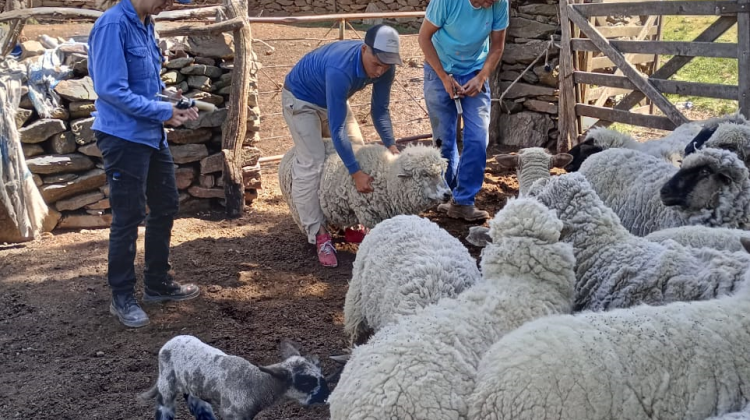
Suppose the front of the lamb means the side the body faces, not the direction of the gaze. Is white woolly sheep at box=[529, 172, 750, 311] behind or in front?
in front

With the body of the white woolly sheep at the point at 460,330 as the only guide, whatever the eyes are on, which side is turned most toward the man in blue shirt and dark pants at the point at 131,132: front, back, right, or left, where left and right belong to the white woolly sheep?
left

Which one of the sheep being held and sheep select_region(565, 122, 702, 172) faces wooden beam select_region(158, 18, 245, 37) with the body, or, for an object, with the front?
the sheep

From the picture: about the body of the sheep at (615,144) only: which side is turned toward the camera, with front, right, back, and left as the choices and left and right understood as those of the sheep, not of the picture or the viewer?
left

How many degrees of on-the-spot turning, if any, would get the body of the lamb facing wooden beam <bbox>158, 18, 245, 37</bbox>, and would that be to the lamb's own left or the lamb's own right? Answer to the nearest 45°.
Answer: approximately 90° to the lamb's own left

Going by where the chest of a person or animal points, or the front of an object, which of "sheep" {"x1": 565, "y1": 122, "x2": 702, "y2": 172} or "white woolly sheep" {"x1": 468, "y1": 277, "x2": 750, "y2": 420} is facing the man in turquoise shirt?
the sheep

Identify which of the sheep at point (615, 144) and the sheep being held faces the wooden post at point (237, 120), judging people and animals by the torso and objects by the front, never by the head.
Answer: the sheep

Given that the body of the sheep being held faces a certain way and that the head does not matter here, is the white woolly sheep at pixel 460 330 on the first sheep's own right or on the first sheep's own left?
on the first sheep's own right

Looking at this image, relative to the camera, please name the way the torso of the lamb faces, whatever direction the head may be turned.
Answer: to the viewer's right

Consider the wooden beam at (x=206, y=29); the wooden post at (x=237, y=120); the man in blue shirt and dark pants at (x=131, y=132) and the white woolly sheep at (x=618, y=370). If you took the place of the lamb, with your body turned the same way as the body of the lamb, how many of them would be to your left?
3

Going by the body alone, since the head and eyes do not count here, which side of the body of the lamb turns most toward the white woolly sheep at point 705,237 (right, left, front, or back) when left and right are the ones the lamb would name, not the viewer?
front

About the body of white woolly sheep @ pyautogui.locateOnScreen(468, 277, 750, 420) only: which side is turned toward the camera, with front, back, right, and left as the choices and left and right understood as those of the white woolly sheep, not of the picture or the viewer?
right

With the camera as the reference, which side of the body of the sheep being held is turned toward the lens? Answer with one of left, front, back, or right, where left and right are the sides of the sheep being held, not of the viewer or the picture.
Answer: right

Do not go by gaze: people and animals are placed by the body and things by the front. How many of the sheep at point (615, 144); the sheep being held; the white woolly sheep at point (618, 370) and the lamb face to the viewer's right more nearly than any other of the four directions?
3

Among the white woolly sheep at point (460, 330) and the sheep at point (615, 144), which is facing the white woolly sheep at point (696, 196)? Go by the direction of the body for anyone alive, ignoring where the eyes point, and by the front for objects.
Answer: the white woolly sheep at point (460, 330)
